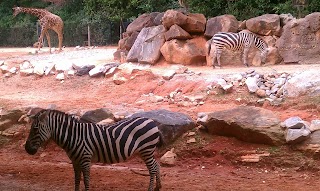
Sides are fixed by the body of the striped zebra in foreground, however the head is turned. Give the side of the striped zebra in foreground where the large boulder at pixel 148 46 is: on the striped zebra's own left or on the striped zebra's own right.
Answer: on the striped zebra's own right

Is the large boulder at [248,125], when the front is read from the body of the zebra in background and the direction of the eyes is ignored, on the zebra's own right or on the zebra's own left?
on the zebra's own right

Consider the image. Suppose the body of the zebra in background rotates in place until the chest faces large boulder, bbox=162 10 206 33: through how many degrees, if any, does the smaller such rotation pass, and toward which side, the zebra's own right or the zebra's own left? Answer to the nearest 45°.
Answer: approximately 180°

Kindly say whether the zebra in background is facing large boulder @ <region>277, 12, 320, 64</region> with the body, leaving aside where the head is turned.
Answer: yes

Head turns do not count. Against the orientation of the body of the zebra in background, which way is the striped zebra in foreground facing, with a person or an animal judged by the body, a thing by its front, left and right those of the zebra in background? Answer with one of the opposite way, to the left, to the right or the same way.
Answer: the opposite way

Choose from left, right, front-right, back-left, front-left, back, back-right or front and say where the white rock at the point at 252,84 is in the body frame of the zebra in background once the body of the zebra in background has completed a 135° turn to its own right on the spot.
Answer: front-left

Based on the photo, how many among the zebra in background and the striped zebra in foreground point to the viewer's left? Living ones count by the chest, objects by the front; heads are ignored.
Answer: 1

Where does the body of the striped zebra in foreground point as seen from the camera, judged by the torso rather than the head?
to the viewer's left

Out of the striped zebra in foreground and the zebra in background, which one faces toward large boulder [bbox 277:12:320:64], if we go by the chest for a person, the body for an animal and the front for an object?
the zebra in background

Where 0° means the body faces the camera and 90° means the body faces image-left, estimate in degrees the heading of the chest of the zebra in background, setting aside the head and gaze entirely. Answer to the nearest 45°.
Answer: approximately 270°

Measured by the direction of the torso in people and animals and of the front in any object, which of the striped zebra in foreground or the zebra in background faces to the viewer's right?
the zebra in background

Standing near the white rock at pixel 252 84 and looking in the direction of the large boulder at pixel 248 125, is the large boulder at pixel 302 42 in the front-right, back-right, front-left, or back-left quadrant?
back-left

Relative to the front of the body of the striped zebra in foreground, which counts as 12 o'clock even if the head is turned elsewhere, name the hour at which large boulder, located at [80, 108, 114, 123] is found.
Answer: The large boulder is roughly at 3 o'clock from the striped zebra in foreground.
